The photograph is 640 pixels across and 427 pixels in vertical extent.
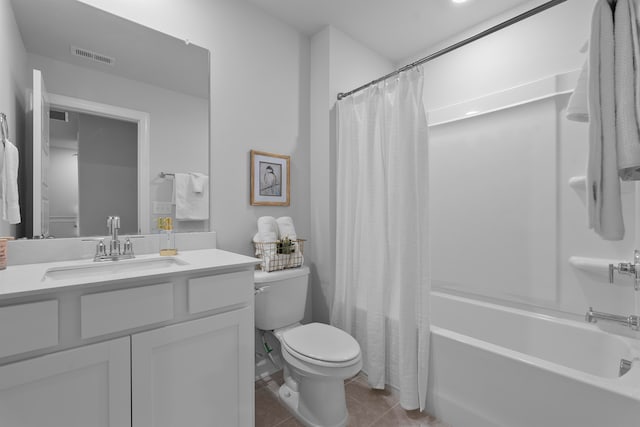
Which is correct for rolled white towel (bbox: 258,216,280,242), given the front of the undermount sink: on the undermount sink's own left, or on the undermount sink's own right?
on the undermount sink's own left

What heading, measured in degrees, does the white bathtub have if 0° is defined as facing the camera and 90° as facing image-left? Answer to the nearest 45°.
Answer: approximately 45°

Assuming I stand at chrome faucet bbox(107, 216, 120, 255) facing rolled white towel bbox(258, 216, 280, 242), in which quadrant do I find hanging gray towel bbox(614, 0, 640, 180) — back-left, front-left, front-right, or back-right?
front-right

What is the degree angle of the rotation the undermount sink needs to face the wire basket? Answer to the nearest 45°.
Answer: approximately 45° to its left

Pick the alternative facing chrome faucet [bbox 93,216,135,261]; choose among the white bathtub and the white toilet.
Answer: the white bathtub

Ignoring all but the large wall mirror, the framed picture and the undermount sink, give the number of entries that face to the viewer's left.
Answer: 0

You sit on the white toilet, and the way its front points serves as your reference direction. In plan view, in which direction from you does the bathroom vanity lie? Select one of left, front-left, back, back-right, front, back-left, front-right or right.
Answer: right

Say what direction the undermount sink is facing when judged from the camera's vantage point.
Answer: facing the viewer and to the right of the viewer
